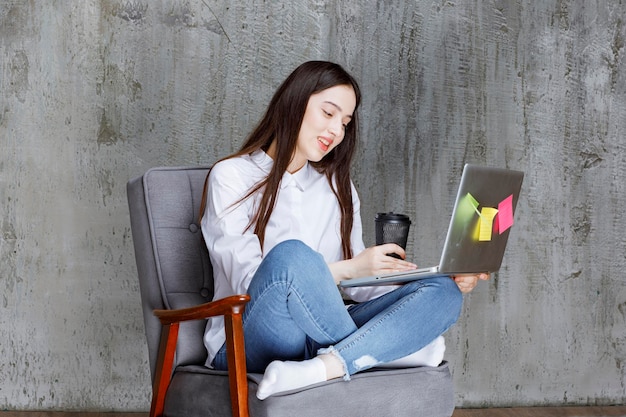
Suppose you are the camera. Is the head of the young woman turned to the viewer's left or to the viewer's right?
to the viewer's right

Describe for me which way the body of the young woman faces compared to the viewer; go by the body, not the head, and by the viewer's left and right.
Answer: facing the viewer and to the right of the viewer

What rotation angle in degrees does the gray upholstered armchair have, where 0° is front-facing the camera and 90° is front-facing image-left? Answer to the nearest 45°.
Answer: approximately 315°
